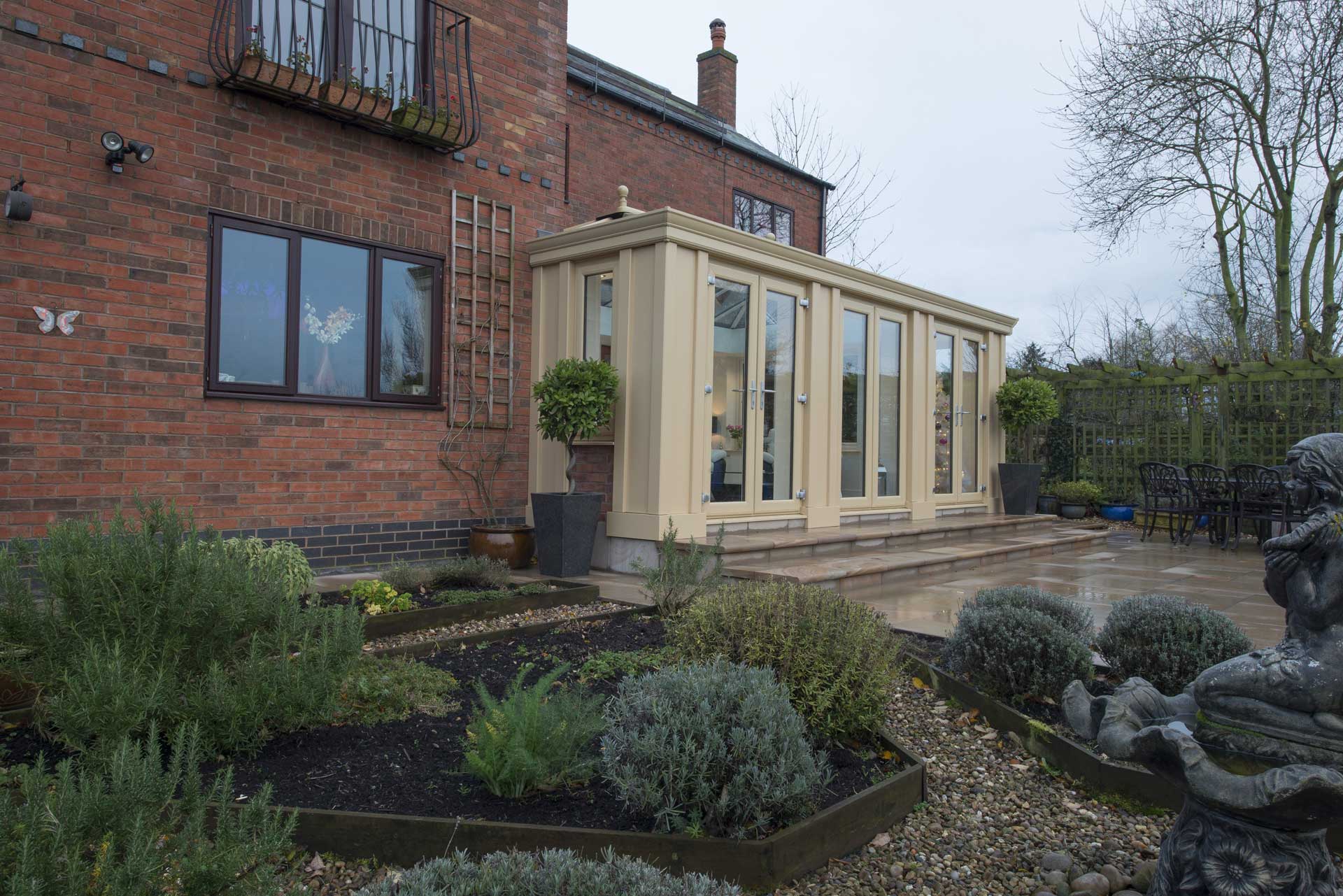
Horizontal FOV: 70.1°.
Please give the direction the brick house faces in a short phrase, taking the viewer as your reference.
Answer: facing the viewer and to the right of the viewer

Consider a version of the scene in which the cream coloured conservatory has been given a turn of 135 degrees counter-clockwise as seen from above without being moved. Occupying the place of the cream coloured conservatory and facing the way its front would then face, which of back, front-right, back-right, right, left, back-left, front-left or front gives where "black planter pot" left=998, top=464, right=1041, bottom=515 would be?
front-right

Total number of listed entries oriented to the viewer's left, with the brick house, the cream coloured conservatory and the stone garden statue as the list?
1

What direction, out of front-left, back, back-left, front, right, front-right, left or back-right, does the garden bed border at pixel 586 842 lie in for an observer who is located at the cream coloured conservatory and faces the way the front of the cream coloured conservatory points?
front-right

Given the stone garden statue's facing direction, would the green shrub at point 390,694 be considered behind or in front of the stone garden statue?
in front

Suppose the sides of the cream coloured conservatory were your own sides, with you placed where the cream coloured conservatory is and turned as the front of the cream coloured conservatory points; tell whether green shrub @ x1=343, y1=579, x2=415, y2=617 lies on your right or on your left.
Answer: on your right

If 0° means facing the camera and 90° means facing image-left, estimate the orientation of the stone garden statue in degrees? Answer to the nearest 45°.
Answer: approximately 90°

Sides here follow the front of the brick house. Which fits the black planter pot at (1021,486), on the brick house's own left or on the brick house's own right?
on the brick house's own left

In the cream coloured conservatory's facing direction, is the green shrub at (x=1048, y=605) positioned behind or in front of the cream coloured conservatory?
in front

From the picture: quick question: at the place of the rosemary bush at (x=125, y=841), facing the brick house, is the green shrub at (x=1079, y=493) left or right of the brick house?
right

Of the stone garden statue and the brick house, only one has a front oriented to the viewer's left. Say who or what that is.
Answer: the stone garden statue

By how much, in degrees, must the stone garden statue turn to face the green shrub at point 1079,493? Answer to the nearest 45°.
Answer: approximately 90° to its right

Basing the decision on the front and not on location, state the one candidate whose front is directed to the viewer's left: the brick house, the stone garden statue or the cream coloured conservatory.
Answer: the stone garden statue

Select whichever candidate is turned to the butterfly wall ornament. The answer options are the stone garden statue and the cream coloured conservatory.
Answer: the stone garden statue

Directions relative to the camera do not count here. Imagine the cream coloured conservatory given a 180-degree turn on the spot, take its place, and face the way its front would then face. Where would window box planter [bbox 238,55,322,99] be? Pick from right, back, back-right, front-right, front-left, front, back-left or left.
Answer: left

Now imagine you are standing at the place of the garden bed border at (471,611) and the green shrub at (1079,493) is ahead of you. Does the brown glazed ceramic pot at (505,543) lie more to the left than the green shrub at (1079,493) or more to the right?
left
